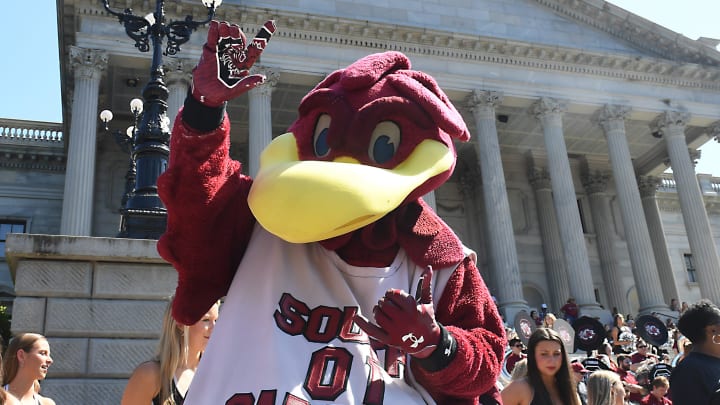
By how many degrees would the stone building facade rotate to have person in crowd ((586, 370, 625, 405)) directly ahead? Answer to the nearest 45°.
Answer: approximately 45° to its left

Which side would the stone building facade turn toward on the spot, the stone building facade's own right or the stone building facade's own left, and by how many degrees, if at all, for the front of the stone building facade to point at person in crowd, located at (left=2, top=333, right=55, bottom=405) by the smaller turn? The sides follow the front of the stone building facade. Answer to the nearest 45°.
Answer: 0° — it already faces them

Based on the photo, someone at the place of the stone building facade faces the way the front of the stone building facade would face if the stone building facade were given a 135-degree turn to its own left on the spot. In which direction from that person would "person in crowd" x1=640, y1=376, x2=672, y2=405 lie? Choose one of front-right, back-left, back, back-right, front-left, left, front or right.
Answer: right

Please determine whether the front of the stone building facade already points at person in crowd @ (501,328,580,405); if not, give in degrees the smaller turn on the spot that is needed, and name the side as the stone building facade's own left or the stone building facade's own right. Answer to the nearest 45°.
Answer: approximately 45° to the stone building facade's own left
